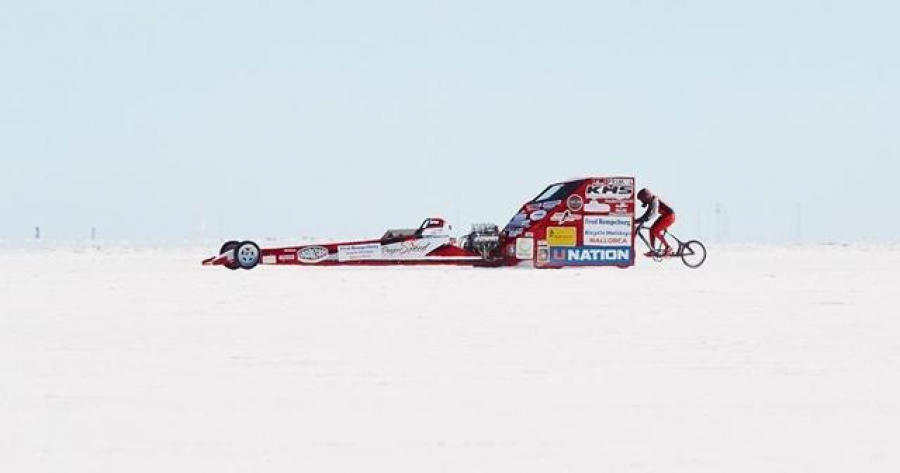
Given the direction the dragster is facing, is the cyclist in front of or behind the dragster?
behind

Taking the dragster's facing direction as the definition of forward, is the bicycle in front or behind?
behind

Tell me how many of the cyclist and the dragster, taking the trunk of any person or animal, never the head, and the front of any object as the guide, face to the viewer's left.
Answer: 2

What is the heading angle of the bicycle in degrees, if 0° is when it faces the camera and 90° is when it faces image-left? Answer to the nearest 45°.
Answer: approximately 90°

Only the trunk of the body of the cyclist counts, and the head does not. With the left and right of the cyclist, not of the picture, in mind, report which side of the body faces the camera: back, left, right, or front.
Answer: left

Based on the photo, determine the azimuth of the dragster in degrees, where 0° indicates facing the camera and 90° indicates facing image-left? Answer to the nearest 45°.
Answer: approximately 90°
